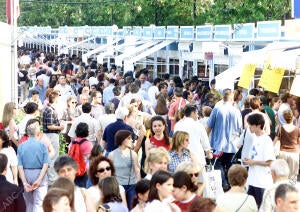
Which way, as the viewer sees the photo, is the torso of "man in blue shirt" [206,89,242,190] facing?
away from the camera

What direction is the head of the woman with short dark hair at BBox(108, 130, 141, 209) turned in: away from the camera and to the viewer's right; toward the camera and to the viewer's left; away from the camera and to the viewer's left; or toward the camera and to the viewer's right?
toward the camera and to the viewer's right

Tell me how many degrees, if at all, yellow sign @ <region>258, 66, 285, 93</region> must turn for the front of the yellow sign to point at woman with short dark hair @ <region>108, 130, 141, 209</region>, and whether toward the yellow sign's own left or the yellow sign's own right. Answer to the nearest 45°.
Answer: approximately 45° to the yellow sign's own right

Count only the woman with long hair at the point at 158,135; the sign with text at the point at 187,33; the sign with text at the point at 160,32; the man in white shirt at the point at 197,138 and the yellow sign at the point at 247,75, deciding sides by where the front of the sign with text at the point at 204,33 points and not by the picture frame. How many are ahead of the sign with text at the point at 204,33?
3

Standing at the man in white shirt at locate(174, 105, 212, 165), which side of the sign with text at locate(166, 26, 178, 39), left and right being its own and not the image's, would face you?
front

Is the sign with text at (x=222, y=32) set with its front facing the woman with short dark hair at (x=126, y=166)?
yes

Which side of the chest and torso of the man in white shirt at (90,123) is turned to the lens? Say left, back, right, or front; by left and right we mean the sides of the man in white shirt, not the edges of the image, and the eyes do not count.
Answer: back

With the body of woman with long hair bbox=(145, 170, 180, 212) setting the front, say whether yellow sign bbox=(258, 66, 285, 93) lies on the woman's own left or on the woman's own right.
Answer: on the woman's own left

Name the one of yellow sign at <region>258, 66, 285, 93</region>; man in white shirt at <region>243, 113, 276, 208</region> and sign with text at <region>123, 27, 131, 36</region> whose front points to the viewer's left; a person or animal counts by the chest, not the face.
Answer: the man in white shirt
